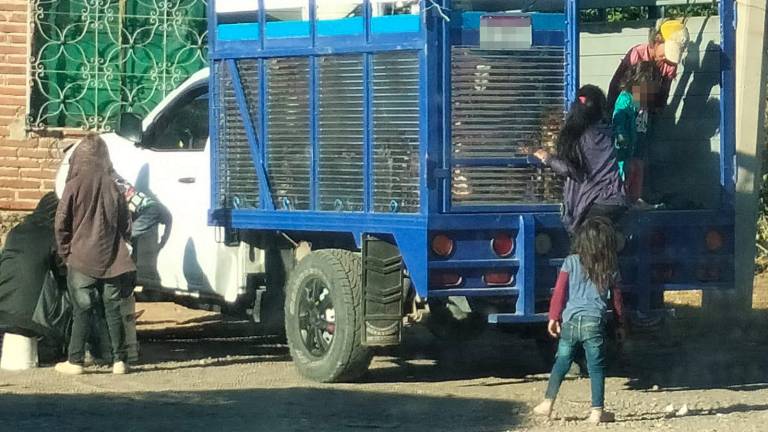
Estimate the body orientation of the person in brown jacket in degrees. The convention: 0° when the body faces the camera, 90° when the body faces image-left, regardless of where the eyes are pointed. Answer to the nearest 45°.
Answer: approximately 180°

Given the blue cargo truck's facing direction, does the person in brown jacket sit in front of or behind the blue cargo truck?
in front

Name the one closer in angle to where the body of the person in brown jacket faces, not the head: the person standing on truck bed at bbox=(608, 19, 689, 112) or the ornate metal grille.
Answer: the ornate metal grille

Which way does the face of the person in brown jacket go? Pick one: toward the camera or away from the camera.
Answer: away from the camera

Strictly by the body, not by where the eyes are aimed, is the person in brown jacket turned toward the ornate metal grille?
yes

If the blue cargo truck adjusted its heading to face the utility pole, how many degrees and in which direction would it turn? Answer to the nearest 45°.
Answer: approximately 90° to its right

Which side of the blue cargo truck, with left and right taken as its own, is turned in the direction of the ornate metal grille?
front

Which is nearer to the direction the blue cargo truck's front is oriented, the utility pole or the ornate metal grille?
the ornate metal grille

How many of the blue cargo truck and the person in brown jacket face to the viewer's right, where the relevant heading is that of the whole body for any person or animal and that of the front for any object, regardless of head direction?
0

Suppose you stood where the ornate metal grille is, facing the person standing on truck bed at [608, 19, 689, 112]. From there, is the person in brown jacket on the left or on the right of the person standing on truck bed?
right

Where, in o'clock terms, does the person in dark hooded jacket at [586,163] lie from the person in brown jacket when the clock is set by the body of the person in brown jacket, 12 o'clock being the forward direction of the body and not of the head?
The person in dark hooded jacket is roughly at 4 o'clock from the person in brown jacket.

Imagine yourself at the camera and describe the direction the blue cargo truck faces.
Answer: facing away from the viewer and to the left of the viewer

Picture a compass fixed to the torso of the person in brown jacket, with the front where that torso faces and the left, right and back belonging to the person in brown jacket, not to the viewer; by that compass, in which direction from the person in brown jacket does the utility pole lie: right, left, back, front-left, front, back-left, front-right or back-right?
right
